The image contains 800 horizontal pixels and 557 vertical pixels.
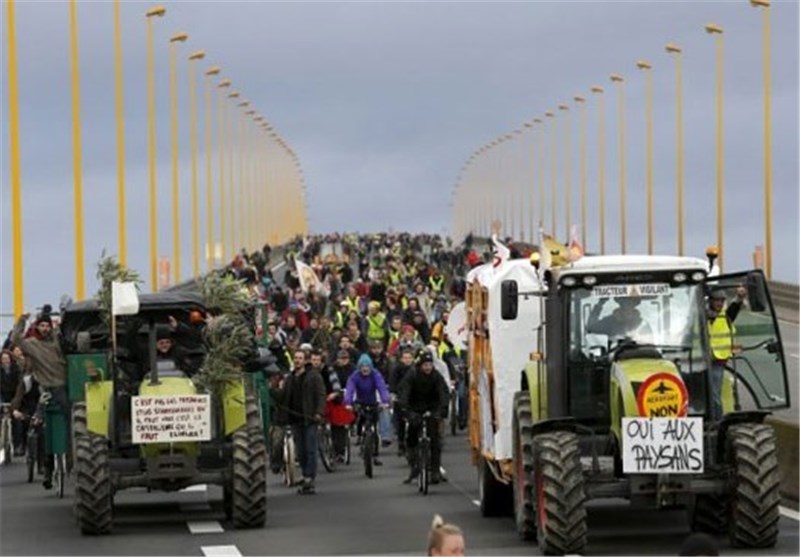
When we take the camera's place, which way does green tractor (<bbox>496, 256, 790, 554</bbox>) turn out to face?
facing the viewer

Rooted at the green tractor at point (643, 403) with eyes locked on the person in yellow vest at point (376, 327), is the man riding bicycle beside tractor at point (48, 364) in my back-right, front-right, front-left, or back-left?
front-left

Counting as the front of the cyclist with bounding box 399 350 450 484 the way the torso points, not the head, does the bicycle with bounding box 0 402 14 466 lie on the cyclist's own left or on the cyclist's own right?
on the cyclist's own right

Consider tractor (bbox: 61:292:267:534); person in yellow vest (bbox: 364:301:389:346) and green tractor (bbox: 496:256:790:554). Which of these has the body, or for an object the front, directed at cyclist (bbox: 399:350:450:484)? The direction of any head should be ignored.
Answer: the person in yellow vest

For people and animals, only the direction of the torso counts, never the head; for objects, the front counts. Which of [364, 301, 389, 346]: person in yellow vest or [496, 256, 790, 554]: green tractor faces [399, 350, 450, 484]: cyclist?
the person in yellow vest

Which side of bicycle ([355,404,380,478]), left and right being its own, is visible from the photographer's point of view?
front

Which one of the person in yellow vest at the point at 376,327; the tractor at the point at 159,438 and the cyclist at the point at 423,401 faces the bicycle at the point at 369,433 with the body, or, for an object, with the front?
the person in yellow vest

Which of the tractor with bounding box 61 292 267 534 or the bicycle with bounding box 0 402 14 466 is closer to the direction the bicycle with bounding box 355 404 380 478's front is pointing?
the tractor

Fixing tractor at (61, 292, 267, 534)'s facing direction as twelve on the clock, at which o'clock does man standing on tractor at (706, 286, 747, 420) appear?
The man standing on tractor is roughly at 10 o'clock from the tractor.
